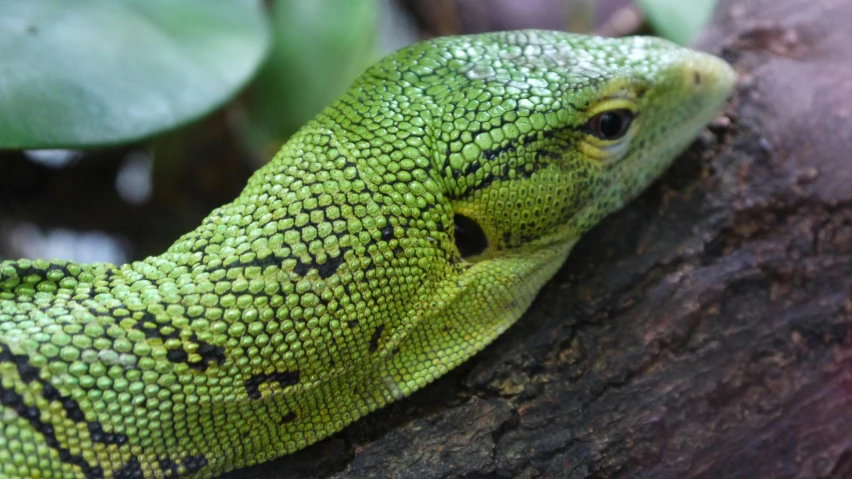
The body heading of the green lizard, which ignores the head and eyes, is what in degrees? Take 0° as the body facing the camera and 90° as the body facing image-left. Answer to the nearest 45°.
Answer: approximately 270°
